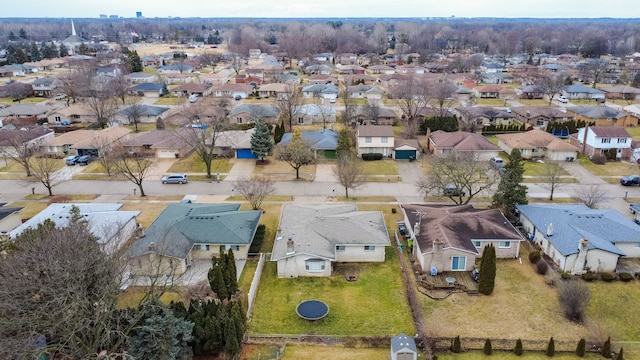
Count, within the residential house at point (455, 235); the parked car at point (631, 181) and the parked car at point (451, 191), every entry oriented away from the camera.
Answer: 1

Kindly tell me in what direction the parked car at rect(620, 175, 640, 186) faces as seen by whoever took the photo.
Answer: facing the viewer and to the left of the viewer

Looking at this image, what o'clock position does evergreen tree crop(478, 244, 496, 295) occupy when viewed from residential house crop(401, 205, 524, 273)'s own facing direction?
The evergreen tree is roughly at 5 o'clock from the residential house.

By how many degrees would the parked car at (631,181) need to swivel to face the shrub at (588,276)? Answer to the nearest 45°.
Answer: approximately 45° to its left

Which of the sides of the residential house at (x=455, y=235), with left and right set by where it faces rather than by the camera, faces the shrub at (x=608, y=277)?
right

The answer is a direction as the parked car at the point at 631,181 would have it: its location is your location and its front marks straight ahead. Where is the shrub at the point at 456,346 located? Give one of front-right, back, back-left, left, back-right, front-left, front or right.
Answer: front-left

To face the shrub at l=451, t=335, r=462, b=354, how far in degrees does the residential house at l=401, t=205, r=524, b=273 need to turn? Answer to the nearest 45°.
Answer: approximately 180°

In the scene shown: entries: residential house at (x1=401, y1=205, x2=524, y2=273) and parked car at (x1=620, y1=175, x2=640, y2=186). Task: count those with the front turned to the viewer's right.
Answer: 0

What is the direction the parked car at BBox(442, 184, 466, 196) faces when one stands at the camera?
facing to the right of the viewer

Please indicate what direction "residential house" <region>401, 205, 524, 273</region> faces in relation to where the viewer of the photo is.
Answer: facing away from the viewer

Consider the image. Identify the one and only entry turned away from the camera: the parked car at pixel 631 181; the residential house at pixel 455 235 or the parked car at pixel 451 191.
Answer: the residential house

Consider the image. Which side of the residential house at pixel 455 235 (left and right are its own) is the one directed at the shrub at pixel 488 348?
back

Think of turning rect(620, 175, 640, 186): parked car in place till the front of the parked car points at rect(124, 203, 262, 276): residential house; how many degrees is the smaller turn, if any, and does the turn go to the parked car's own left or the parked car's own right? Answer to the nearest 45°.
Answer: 0° — it already faces it

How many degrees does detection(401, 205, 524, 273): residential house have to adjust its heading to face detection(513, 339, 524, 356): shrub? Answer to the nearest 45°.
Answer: approximately 180°

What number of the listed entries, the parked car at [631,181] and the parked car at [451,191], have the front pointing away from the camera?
0

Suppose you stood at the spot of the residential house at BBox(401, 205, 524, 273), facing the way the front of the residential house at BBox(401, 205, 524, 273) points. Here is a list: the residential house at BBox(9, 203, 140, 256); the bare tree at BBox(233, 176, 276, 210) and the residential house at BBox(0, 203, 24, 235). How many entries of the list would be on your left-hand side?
3

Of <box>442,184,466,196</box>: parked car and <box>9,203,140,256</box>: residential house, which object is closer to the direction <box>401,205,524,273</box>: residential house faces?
the parked car

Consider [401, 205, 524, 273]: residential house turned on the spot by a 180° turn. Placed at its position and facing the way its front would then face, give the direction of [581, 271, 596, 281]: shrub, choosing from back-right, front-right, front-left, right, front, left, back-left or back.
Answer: left
